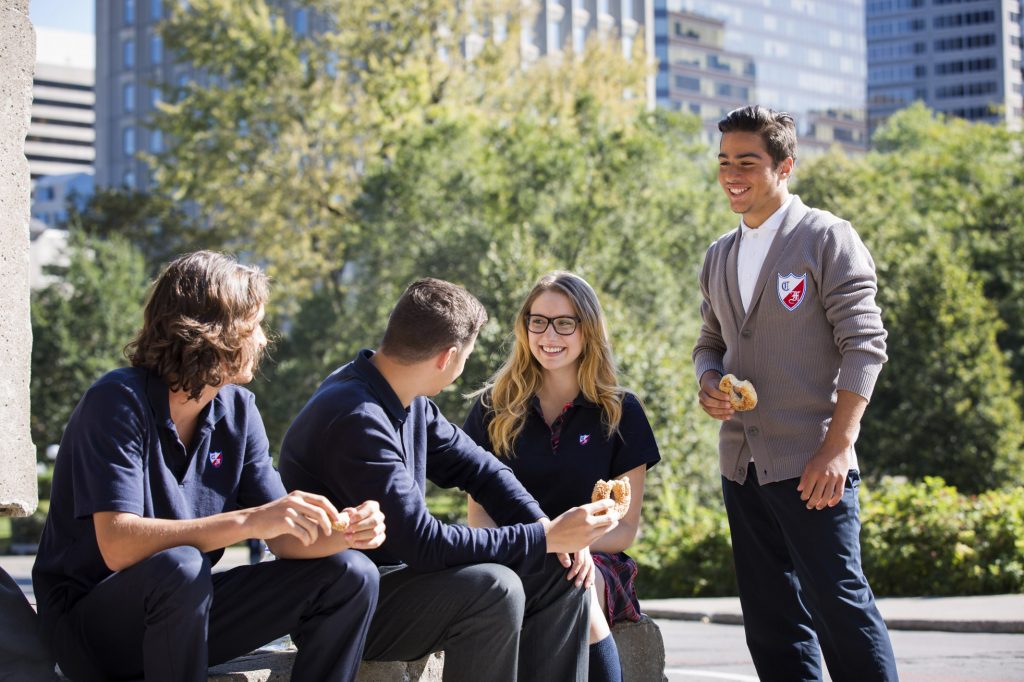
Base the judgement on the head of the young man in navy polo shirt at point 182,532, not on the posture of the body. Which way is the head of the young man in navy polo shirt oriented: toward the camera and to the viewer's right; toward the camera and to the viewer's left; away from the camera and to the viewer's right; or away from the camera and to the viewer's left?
away from the camera and to the viewer's right

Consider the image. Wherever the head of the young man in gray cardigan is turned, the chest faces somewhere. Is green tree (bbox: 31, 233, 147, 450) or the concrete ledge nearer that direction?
the concrete ledge

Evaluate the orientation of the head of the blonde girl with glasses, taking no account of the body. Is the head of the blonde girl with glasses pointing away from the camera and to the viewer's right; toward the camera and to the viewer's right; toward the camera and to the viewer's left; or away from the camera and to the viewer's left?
toward the camera and to the viewer's left

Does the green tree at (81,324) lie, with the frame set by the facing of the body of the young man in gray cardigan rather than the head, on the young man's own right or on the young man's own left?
on the young man's own right

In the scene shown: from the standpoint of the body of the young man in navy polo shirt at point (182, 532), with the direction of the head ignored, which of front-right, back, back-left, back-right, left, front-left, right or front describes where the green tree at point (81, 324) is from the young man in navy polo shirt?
back-left

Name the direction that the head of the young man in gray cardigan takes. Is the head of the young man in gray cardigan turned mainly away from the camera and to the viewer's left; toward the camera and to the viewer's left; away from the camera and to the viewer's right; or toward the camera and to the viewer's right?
toward the camera and to the viewer's left

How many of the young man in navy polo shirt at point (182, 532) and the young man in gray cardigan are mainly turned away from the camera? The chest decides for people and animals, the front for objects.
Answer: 0
